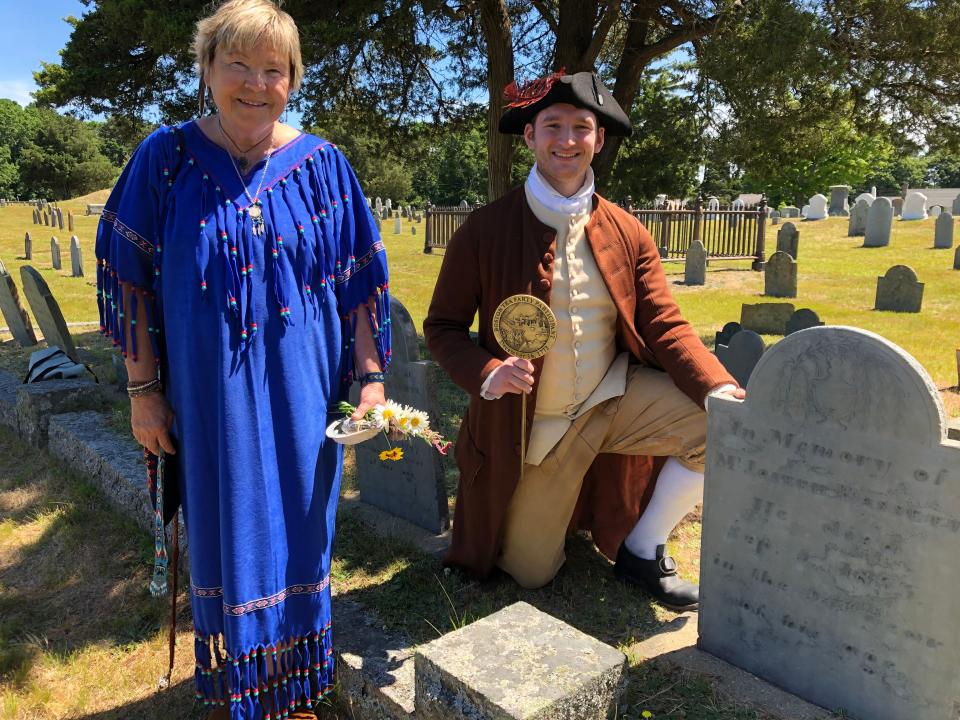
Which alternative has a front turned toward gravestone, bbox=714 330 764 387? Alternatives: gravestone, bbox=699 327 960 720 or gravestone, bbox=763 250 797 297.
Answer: gravestone, bbox=763 250 797 297

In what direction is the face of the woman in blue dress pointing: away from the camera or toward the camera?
toward the camera

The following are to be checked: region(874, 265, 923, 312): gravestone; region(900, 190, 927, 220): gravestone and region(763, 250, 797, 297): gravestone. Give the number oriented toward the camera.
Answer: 3

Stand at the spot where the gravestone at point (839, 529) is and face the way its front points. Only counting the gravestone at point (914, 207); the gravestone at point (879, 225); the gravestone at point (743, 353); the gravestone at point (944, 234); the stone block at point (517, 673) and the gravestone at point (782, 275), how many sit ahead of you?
1

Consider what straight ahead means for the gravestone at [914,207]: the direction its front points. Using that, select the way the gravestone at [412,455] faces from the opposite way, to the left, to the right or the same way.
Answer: the same way

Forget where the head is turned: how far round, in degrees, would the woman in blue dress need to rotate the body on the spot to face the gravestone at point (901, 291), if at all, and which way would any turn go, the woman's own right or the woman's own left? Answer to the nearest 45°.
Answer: approximately 135° to the woman's own left

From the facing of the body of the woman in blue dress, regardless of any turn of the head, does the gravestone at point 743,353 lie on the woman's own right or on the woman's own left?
on the woman's own left

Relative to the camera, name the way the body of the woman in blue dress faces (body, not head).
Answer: toward the camera

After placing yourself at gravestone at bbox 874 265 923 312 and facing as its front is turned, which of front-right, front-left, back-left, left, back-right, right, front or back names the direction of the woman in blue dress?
front

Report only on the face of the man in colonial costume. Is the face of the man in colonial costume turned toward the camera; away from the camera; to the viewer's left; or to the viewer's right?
toward the camera

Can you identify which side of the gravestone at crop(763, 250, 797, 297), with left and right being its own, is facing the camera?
front

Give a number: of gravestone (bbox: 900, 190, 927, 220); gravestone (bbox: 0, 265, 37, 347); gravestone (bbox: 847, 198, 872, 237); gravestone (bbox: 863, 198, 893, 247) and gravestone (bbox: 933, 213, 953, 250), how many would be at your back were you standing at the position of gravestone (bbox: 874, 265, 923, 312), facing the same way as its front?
4

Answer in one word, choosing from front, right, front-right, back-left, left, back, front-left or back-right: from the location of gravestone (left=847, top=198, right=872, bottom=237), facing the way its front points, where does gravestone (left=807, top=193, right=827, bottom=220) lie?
back

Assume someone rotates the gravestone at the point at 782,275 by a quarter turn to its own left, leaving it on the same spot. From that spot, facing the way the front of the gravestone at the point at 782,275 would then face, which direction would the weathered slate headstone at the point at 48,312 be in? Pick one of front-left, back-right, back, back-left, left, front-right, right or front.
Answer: back-right

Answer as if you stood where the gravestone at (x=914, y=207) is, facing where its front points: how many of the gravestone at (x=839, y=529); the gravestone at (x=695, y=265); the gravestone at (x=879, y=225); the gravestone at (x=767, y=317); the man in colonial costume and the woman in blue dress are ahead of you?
6

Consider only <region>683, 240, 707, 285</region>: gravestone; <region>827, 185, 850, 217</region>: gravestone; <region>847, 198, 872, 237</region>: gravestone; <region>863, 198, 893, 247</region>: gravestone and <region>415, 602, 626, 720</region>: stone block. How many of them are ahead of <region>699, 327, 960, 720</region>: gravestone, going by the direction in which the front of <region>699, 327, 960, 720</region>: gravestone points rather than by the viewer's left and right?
1

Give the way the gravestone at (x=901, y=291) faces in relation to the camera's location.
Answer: facing the viewer

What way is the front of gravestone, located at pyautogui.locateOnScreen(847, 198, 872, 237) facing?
toward the camera

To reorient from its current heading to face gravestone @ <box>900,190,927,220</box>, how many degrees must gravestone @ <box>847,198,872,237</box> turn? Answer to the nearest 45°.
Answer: approximately 180°

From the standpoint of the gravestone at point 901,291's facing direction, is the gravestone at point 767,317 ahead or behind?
ahead
